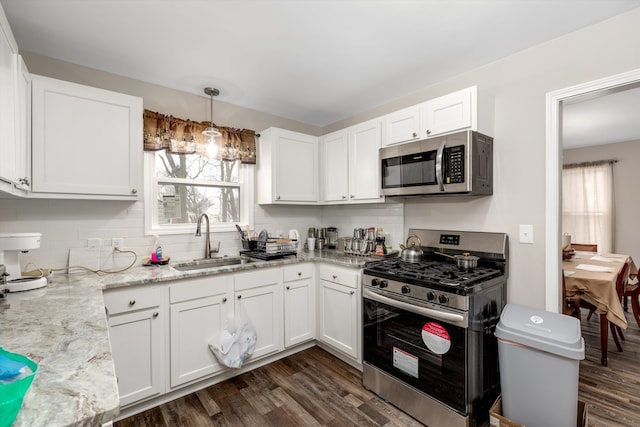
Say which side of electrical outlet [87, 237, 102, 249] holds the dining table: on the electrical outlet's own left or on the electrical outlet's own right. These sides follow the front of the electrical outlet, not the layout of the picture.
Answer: on the electrical outlet's own left

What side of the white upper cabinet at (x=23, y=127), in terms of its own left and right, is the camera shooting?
right

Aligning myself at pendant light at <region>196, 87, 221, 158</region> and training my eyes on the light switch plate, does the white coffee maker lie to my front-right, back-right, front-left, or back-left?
back-right

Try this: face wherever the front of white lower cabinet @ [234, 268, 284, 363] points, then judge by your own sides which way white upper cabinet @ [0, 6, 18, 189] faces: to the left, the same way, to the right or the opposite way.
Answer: to the left

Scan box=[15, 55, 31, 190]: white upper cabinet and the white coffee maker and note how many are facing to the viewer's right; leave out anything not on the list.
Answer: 2

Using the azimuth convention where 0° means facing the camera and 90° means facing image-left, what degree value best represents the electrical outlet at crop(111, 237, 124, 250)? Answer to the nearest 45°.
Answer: approximately 0°

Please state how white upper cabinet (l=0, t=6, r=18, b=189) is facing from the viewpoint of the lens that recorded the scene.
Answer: facing to the right of the viewer

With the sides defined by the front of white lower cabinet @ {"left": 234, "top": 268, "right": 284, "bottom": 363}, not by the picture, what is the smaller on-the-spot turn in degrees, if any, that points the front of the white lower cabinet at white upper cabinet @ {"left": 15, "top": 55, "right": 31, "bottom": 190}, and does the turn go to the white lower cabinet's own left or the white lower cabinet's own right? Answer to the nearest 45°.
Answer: approximately 135° to the white lower cabinet's own right

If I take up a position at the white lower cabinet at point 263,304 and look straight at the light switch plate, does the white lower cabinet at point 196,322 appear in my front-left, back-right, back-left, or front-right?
back-right
